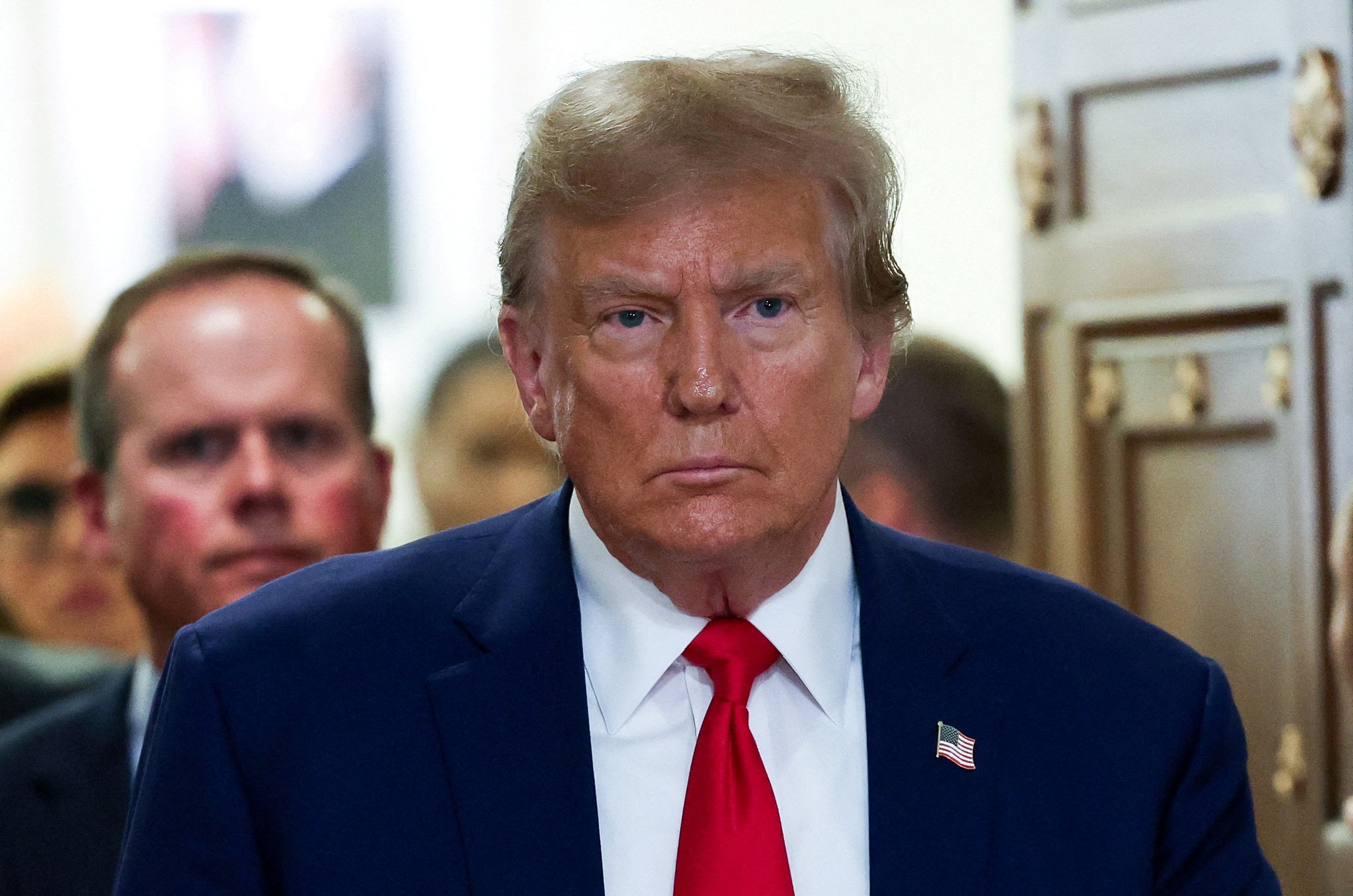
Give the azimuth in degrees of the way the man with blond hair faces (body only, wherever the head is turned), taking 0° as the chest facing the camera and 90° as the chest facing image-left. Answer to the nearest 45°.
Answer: approximately 0°

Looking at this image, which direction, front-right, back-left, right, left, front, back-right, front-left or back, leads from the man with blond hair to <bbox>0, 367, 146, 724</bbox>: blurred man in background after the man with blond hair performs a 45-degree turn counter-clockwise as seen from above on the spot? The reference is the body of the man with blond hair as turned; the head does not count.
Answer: back

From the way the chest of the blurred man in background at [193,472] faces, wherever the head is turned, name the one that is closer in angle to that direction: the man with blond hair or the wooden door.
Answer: the man with blond hair

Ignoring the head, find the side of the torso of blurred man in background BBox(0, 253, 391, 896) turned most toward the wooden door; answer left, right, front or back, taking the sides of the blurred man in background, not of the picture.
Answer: left

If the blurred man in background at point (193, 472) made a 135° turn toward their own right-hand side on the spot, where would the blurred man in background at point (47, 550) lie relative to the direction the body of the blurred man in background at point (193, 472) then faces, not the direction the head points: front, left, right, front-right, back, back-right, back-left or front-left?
front-right

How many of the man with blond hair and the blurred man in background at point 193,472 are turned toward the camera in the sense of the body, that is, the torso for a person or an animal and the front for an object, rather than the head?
2

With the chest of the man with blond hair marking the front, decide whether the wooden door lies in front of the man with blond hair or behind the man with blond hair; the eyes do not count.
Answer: behind

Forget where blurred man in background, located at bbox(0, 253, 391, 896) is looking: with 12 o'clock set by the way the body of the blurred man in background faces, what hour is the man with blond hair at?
The man with blond hair is roughly at 11 o'clock from the blurred man in background.

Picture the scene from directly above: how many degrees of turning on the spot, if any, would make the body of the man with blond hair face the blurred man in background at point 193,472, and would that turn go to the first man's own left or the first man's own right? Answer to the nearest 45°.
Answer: approximately 135° to the first man's own right
